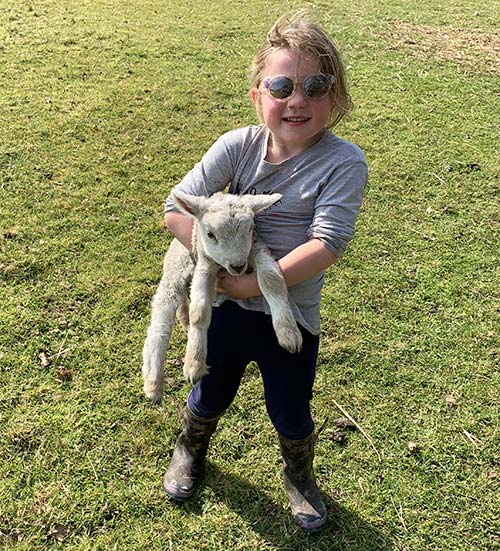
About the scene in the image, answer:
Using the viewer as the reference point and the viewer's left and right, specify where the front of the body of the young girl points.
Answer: facing the viewer

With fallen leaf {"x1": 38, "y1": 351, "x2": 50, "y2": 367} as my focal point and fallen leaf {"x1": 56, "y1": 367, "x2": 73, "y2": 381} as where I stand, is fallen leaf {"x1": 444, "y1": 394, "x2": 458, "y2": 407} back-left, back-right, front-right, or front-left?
back-right

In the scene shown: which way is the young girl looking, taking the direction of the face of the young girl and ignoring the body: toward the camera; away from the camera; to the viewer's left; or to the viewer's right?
toward the camera

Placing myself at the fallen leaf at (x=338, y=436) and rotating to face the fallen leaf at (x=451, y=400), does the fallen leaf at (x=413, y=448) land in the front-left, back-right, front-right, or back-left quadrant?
front-right

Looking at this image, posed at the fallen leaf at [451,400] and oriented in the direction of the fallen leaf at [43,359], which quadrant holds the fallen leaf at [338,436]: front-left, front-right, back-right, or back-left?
front-left
